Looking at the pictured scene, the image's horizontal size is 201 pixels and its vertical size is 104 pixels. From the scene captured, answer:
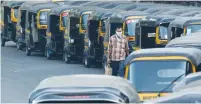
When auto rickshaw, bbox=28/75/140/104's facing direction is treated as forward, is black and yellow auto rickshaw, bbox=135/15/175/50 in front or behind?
behind

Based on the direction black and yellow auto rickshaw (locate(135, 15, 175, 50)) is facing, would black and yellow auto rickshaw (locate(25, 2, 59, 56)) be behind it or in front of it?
behind

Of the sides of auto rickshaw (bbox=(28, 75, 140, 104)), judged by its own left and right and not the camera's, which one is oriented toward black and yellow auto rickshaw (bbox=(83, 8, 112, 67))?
back

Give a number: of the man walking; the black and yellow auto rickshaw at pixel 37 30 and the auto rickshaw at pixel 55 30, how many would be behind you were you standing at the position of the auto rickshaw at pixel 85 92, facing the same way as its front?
3

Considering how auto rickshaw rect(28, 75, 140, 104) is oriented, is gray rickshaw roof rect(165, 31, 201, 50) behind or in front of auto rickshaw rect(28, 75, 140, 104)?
behind

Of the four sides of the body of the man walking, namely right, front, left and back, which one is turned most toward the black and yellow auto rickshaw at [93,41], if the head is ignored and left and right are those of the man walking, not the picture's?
back

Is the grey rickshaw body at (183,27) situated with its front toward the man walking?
no

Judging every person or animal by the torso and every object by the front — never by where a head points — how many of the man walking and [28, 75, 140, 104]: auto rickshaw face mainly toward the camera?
2

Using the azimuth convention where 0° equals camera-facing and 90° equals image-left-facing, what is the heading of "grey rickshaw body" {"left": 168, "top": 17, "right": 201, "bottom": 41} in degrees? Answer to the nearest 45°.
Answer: approximately 315°

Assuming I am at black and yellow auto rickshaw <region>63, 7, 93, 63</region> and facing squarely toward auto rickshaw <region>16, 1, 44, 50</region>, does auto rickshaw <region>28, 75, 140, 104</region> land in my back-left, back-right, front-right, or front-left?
back-left

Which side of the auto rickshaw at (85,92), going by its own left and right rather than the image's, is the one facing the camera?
front

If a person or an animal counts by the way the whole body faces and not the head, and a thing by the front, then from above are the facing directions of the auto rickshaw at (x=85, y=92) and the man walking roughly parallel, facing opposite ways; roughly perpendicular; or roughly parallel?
roughly parallel

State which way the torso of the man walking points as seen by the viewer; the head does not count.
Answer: toward the camera
